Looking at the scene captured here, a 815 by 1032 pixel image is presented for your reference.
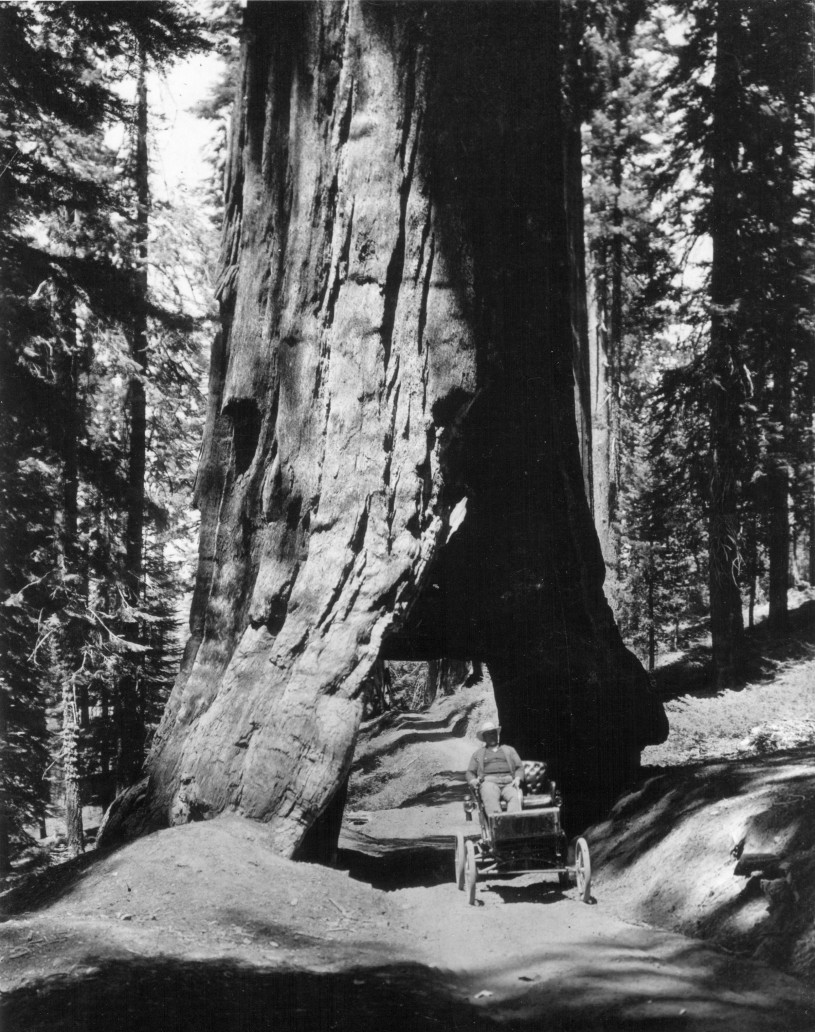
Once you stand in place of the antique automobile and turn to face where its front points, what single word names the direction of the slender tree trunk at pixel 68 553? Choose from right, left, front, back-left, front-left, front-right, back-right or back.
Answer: back-right

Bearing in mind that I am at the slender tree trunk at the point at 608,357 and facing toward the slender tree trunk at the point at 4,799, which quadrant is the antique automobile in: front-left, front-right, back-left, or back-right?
front-left

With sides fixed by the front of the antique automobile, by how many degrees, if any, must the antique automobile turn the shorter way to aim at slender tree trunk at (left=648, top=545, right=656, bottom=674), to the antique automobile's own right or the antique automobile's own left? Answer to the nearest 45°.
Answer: approximately 180°

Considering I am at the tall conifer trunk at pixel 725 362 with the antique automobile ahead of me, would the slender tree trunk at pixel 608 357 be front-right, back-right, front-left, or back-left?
back-right

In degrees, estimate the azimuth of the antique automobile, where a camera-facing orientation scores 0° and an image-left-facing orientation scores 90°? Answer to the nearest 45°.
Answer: approximately 0°

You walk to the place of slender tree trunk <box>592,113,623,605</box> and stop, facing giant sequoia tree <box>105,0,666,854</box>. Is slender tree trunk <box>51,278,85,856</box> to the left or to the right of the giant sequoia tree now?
right

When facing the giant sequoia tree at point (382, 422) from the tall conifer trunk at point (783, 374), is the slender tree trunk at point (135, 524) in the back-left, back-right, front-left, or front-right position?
front-right

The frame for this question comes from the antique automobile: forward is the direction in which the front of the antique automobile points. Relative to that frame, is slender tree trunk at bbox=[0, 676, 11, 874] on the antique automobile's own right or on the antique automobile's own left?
on the antique automobile's own right

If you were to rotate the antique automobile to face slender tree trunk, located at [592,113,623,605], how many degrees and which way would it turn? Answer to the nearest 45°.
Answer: approximately 180°

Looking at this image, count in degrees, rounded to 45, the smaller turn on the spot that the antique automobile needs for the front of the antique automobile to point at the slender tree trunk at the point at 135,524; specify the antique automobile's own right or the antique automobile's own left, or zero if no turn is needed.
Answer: approximately 135° to the antique automobile's own right
